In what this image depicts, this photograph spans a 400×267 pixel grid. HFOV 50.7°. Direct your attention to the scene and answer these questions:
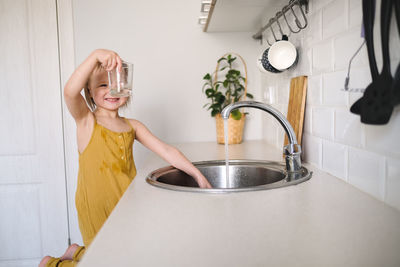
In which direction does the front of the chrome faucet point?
to the viewer's left

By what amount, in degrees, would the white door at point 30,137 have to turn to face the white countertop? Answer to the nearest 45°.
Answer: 0° — it already faces it

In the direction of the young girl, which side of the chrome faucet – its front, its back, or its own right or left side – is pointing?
front

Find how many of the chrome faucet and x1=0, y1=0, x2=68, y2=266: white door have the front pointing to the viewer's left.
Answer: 1

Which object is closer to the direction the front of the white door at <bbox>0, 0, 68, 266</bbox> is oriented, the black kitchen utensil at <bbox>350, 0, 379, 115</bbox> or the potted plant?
the black kitchen utensil

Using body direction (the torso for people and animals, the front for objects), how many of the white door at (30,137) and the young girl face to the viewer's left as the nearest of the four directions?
0

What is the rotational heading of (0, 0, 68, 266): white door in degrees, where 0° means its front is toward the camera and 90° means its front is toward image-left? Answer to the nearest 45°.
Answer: approximately 0°

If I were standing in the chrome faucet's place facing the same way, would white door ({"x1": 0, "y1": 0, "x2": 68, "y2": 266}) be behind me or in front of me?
in front

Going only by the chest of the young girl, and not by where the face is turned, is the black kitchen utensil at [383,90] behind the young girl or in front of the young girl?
in front
